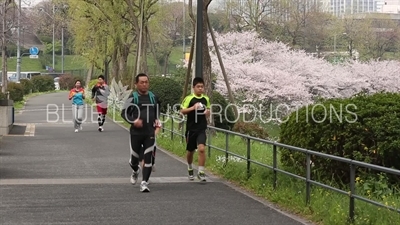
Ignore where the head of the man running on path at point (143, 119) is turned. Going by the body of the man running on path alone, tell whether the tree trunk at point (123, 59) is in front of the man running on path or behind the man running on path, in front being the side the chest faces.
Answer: behind

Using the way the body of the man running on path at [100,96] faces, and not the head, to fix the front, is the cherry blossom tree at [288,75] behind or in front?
behind

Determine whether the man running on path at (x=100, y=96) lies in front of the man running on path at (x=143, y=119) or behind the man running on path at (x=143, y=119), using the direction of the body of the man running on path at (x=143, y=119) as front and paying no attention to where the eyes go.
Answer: behind

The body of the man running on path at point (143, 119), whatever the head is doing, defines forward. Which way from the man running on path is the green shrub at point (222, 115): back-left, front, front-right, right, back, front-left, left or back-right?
back

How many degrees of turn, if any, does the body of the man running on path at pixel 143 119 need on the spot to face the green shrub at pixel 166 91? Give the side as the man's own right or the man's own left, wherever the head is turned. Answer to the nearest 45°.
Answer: approximately 180°

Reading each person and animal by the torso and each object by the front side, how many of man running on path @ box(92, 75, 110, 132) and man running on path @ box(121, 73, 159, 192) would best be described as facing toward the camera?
2

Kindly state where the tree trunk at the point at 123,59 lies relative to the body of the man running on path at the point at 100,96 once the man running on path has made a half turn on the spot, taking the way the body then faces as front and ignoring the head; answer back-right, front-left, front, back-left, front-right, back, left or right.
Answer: front

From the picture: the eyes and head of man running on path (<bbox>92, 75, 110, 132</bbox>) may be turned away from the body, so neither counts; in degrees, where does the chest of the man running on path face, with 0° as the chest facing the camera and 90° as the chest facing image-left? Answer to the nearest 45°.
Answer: approximately 0°

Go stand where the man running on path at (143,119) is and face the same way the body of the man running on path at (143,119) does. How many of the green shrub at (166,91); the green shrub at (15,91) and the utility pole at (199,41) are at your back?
3

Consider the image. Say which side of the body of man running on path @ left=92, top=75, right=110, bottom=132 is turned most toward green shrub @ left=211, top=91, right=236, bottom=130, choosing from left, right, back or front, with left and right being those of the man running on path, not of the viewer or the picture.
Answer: left
